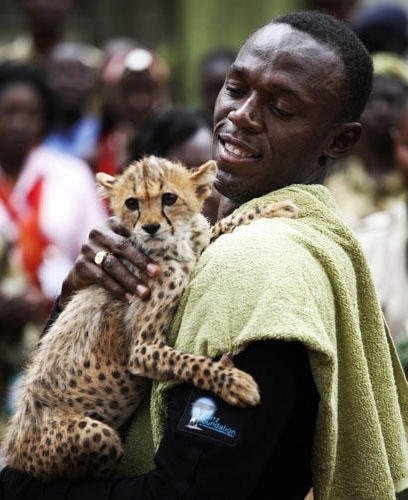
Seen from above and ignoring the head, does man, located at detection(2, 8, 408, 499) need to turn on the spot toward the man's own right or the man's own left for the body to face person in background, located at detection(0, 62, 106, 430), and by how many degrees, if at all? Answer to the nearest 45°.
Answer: approximately 90° to the man's own right

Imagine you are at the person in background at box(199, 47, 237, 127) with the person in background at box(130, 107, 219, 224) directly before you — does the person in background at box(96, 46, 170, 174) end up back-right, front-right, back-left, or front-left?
front-right

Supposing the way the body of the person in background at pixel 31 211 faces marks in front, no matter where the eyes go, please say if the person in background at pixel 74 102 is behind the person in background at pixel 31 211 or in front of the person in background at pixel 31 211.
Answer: behind

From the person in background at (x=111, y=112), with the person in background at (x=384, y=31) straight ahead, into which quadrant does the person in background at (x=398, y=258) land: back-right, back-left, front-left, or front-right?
front-right

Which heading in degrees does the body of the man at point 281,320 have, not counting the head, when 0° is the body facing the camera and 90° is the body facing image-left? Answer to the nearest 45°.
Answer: approximately 90°

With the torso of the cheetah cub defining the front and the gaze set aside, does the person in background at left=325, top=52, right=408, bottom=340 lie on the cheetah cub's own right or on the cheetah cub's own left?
on the cheetah cub's own left

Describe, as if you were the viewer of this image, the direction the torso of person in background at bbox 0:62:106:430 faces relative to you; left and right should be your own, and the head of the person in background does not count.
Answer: facing the viewer
